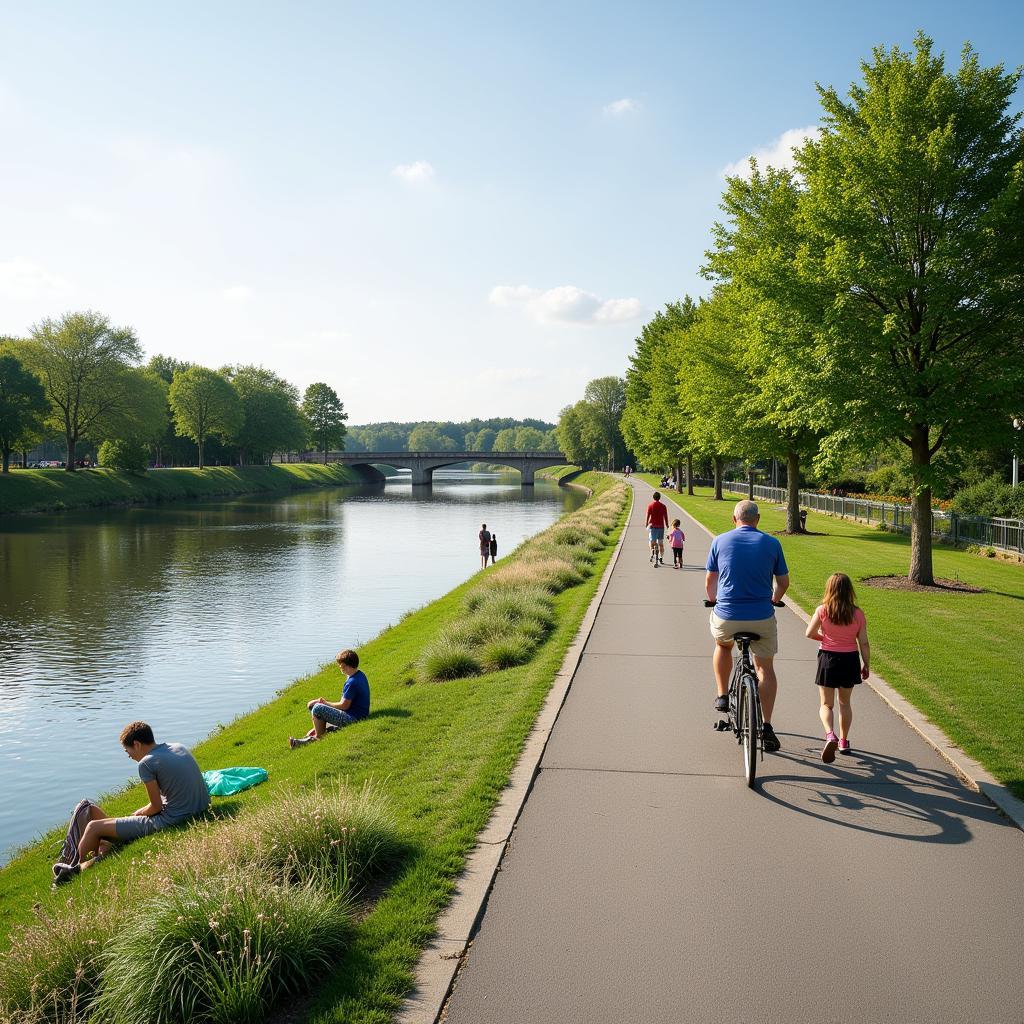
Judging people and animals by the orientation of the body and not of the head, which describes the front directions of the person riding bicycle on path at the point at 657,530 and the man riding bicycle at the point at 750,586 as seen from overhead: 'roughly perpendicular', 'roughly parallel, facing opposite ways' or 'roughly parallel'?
roughly parallel

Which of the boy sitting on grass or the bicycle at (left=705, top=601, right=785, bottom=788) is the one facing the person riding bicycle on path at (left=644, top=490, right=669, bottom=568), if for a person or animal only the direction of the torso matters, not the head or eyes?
the bicycle

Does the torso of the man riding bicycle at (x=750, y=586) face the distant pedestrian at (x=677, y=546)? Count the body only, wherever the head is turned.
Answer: yes

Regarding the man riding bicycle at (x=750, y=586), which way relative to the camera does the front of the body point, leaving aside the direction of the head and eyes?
away from the camera

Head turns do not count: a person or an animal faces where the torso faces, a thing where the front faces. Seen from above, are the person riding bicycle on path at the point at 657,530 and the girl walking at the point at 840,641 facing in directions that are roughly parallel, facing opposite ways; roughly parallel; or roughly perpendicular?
roughly parallel

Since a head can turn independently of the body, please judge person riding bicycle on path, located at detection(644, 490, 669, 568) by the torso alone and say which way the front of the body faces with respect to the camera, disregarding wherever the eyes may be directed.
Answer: away from the camera

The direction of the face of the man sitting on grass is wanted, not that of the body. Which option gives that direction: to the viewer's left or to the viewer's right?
to the viewer's left

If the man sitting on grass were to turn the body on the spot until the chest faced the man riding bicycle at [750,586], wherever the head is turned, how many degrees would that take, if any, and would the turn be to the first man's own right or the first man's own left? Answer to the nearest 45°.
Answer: approximately 180°

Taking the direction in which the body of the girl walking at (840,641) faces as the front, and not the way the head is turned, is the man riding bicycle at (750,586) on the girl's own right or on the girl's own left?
on the girl's own left

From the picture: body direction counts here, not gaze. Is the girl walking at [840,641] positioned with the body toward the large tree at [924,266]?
yes

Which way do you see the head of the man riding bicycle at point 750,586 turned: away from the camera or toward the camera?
away from the camera

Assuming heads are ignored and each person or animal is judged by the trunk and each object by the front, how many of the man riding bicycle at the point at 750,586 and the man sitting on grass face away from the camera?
1

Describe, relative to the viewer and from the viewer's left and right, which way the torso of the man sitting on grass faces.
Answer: facing to the left of the viewer

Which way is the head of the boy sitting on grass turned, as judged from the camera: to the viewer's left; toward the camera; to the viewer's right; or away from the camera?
to the viewer's left

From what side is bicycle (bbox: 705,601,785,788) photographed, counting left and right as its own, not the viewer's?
back

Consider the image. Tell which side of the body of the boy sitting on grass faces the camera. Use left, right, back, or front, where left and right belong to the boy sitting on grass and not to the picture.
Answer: left
